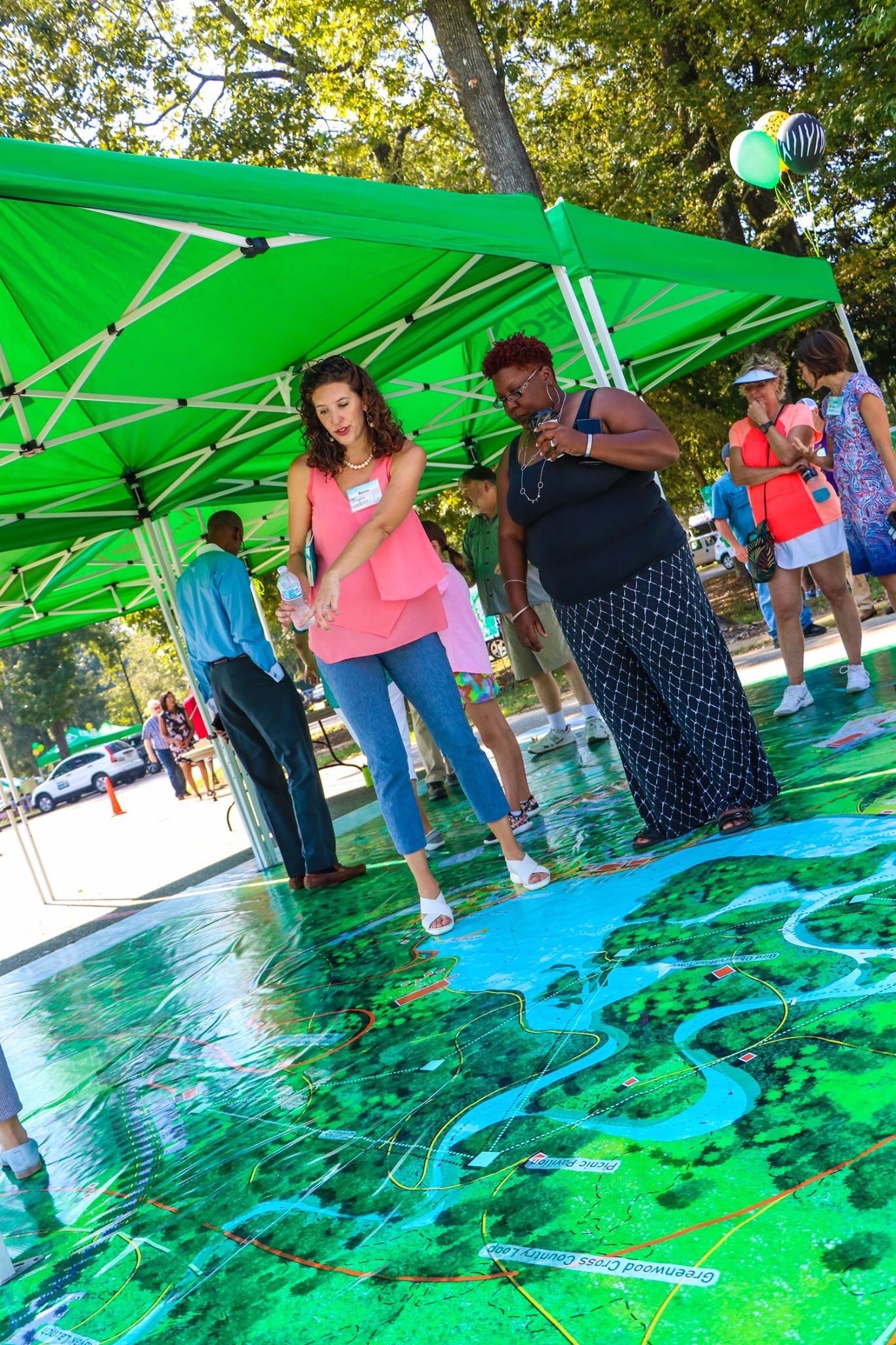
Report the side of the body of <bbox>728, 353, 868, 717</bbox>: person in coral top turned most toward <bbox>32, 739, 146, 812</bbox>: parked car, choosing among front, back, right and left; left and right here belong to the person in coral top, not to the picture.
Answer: right

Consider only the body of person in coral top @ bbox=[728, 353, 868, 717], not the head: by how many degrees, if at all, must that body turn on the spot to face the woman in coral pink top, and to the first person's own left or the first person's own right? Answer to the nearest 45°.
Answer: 0° — they already face them

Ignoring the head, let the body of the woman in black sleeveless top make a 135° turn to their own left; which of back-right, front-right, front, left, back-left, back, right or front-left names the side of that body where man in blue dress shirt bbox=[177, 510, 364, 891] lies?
back-left

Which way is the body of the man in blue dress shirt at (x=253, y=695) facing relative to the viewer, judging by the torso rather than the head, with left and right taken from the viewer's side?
facing away from the viewer and to the right of the viewer

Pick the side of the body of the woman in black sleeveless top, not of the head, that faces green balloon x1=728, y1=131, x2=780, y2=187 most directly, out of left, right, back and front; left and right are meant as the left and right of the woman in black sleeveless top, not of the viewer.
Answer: back

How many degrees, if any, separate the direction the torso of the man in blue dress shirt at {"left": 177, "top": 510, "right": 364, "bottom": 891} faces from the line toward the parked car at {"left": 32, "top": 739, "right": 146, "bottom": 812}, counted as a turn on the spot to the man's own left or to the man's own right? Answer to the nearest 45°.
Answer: approximately 45° to the man's own left

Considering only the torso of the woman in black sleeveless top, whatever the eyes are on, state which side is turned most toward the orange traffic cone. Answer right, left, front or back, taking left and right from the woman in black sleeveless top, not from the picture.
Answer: right
